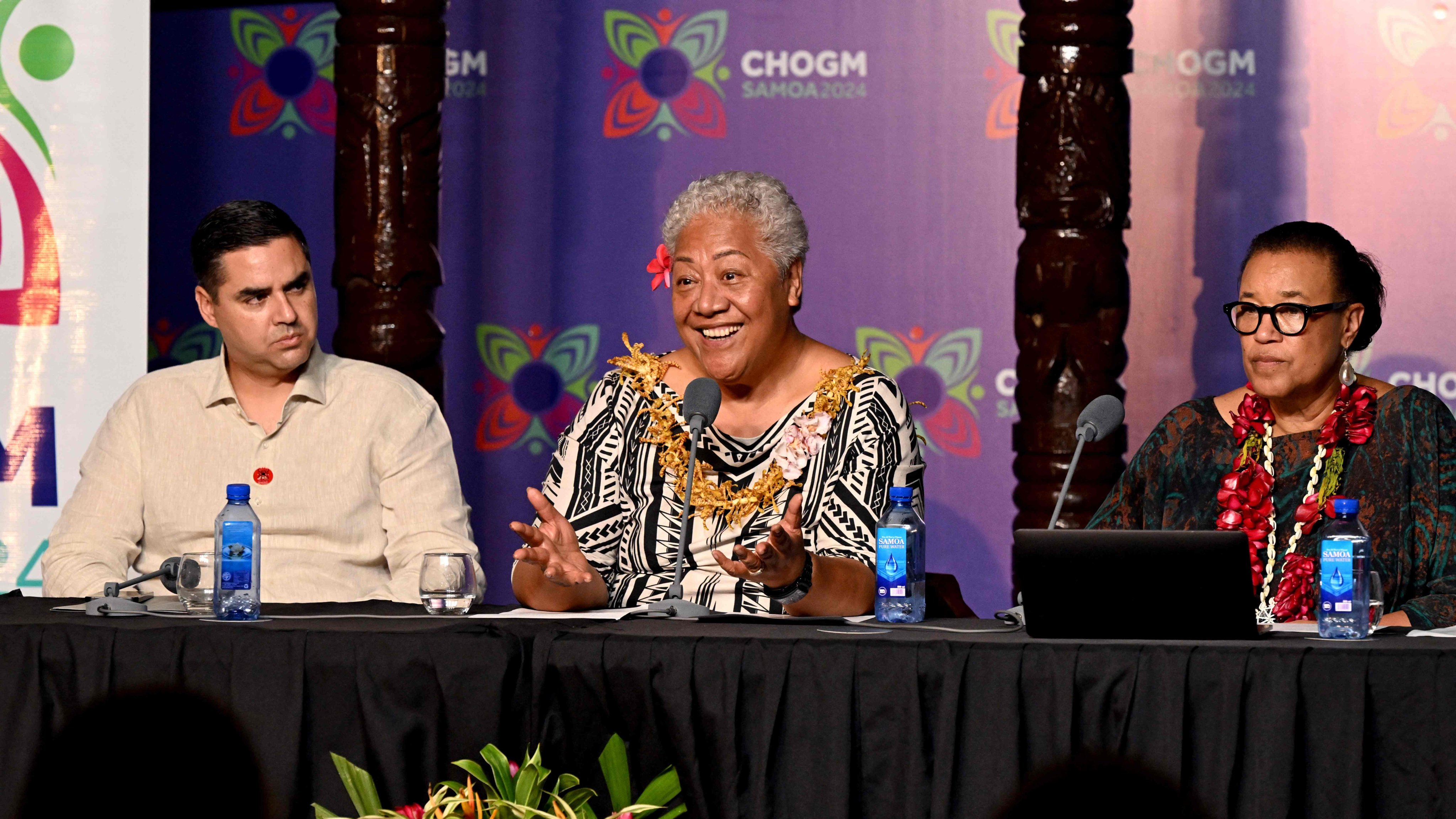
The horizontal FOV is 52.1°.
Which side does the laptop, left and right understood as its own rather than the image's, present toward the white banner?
left

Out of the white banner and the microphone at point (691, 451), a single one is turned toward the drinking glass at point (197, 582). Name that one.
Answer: the white banner

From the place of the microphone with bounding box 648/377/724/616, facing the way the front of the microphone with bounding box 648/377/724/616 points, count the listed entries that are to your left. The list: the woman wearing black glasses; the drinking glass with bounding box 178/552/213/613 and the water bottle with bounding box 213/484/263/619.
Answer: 2

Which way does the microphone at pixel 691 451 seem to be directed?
away from the camera

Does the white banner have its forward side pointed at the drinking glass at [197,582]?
yes

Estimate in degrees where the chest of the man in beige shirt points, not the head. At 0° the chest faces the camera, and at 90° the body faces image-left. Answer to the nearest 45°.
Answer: approximately 0°

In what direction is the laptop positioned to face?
away from the camera

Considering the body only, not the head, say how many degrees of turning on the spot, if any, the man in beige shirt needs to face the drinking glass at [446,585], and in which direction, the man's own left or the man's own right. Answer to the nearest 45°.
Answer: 0° — they already face it

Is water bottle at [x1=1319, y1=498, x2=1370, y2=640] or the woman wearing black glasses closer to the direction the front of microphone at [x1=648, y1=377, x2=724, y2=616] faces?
the woman wearing black glasses

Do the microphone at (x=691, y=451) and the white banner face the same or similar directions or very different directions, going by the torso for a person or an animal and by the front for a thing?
very different directions

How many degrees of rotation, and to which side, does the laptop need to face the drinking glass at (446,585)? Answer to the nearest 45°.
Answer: approximately 90° to its left

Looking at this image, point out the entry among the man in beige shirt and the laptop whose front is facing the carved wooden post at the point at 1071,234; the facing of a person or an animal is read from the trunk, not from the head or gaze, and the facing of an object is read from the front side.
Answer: the laptop
